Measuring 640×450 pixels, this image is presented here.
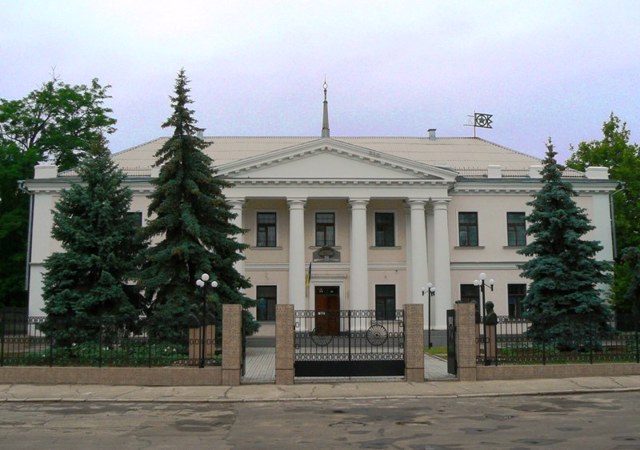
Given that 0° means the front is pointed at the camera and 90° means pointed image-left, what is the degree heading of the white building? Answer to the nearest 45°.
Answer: approximately 0°

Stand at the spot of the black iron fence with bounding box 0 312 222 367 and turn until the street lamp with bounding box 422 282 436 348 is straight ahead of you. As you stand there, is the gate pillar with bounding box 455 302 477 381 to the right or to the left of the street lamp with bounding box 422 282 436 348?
right

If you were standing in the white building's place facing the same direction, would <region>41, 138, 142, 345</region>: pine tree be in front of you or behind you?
in front

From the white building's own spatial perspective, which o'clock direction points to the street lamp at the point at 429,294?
The street lamp is roughly at 11 o'clock from the white building.

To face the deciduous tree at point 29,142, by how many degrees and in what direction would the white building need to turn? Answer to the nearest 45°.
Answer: approximately 90° to its right

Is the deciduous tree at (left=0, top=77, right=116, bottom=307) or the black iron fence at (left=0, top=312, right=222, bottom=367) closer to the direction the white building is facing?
the black iron fence

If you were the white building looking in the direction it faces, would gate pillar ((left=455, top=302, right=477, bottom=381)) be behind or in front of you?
in front

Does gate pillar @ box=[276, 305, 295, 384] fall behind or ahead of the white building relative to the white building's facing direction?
ahead
